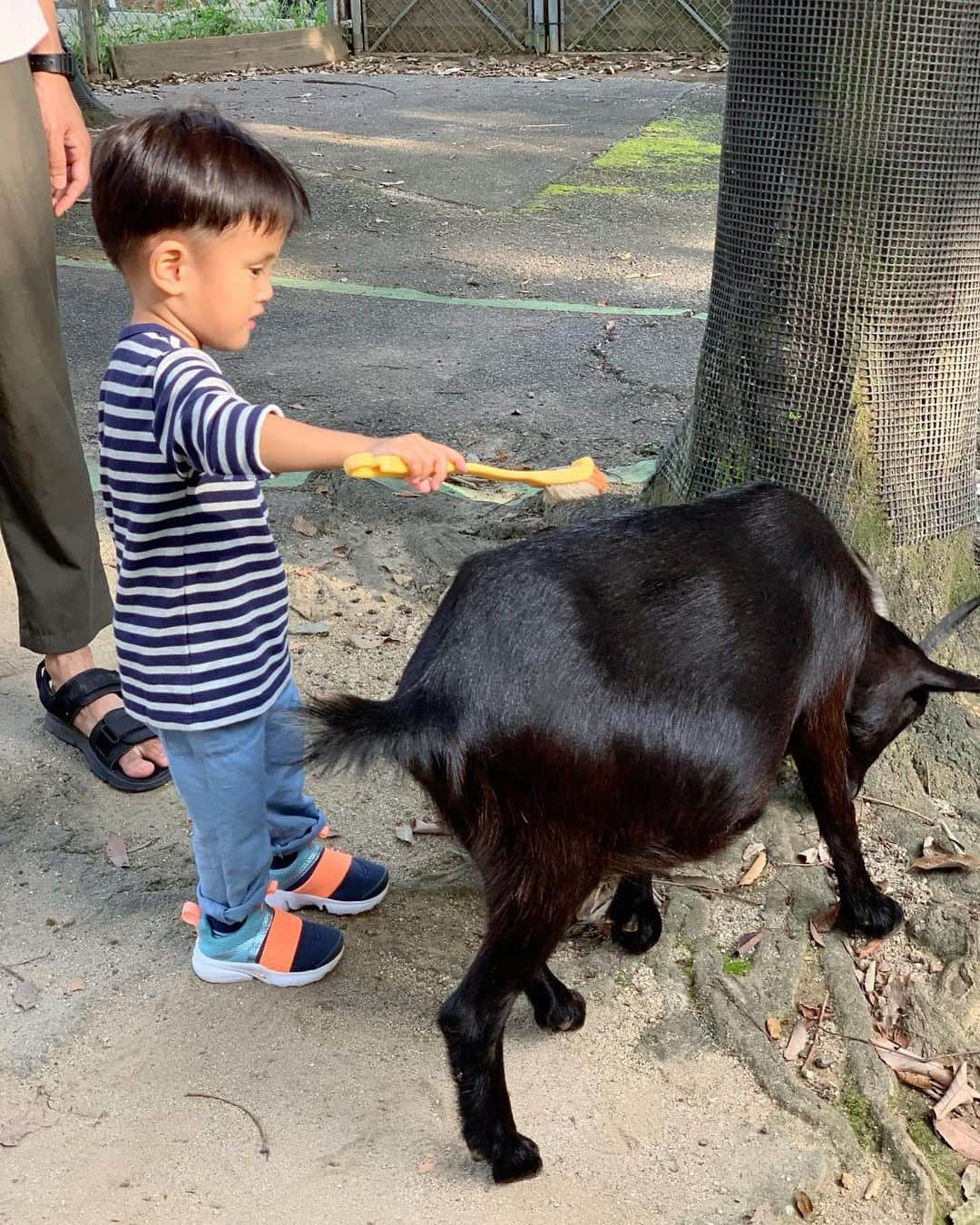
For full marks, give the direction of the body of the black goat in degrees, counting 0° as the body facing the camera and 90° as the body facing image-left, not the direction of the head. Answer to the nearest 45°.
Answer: approximately 225°

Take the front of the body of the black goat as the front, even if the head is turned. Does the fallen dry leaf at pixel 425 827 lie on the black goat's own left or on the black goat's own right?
on the black goat's own left

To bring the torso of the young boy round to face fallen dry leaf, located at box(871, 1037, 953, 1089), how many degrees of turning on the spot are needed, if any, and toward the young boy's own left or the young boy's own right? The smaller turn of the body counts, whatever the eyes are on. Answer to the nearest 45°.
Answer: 0° — they already face it

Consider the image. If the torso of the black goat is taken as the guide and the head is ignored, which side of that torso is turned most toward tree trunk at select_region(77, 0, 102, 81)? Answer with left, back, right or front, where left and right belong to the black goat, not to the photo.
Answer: left

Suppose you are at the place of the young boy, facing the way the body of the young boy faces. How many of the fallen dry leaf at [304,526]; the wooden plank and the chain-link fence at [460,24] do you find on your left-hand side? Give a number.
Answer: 3

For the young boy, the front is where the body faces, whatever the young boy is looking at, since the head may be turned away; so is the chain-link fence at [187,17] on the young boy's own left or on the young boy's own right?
on the young boy's own left

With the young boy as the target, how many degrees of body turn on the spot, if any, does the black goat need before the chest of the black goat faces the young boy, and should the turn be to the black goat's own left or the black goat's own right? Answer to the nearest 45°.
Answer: approximately 135° to the black goat's own left

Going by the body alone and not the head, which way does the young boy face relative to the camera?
to the viewer's right

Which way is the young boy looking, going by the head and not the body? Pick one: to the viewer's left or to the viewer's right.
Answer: to the viewer's right
